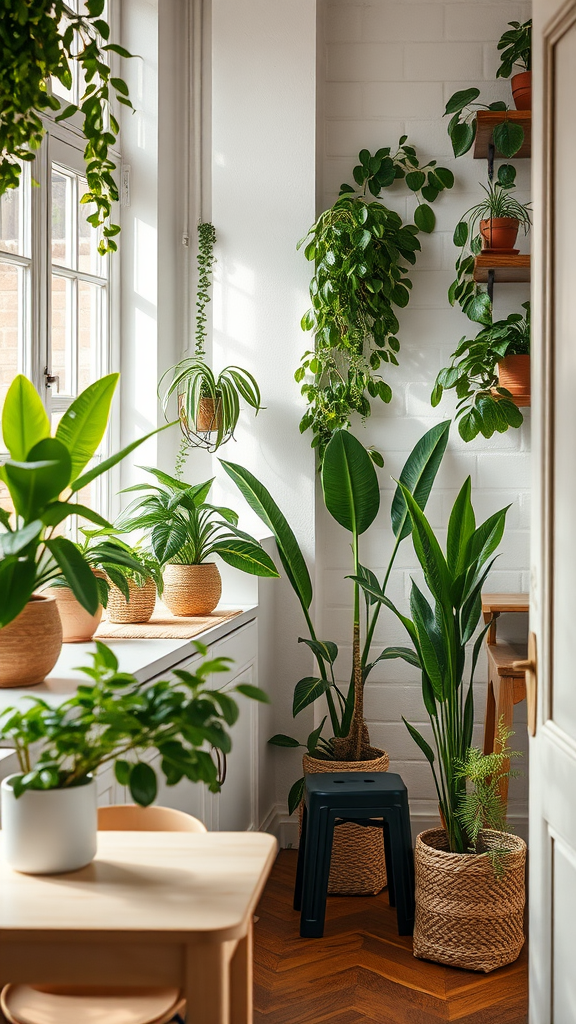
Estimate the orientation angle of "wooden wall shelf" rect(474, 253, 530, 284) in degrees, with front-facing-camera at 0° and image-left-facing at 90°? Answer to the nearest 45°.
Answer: approximately 0°

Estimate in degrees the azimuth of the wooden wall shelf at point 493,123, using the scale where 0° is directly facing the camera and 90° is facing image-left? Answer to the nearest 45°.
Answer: approximately 0°

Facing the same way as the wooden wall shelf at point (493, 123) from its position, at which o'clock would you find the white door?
The white door is roughly at 12 o'clock from the wooden wall shelf.

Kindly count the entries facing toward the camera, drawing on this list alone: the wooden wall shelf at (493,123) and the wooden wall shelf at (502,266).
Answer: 2
